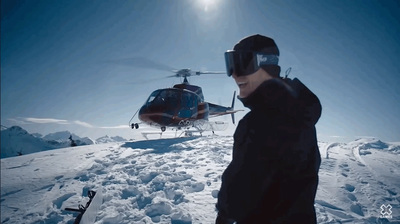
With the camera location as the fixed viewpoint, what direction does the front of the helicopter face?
facing the viewer and to the left of the viewer

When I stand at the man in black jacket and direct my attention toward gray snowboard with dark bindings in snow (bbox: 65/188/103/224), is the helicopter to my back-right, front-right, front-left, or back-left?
front-right

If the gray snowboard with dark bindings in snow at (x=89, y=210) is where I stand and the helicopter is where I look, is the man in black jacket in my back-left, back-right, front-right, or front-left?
back-right

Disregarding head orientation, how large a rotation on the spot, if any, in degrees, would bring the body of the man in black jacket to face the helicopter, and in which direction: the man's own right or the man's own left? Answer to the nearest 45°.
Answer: approximately 45° to the man's own right

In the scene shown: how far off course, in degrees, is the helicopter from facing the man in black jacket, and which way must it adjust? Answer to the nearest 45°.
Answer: approximately 45° to its left

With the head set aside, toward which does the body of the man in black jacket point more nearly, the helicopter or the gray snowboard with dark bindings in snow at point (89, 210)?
the gray snowboard with dark bindings in snow

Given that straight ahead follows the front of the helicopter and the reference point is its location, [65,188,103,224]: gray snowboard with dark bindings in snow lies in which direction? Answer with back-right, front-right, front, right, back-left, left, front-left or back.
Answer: front-left

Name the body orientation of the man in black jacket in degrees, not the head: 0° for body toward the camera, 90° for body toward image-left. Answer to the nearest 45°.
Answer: approximately 90°
